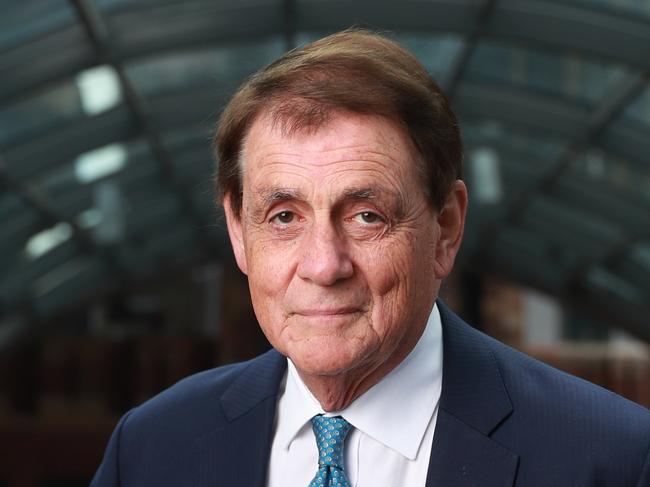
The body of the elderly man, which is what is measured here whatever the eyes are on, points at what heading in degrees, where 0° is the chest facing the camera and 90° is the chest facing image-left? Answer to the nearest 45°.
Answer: approximately 0°
